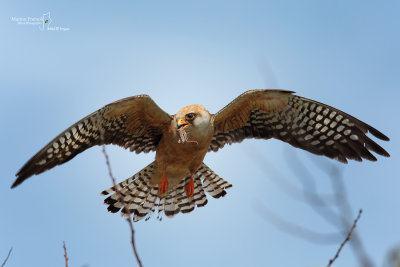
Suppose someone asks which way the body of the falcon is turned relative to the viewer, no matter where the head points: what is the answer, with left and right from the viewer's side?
facing the viewer
